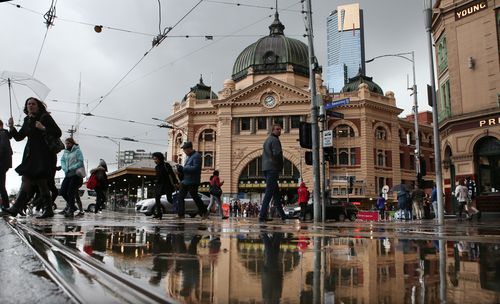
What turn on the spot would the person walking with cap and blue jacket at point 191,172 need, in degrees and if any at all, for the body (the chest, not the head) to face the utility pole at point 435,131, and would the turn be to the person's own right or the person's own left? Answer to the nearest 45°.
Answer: approximately 180°

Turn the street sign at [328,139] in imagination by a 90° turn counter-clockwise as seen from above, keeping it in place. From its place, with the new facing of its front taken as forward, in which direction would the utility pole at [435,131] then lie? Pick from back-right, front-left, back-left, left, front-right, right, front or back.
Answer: front-left

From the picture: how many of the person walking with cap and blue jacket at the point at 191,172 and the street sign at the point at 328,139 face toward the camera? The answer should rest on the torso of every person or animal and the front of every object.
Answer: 1

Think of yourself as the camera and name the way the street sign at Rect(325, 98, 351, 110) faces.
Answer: facing the viewer and to the left of the viewer

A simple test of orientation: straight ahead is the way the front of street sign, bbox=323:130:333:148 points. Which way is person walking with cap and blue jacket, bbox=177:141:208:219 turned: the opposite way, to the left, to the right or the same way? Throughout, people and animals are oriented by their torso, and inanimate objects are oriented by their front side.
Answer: to the right

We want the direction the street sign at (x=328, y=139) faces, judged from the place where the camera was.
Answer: facing the viewer

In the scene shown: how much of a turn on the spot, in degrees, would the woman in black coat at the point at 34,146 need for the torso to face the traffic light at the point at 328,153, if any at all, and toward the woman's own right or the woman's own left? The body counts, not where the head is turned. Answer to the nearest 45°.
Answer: approximately 135° to the woman's own left

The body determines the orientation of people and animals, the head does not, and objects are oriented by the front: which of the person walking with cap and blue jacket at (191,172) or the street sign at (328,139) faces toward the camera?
the street sign

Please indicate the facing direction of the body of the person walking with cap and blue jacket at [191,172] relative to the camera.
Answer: to the viewer's left

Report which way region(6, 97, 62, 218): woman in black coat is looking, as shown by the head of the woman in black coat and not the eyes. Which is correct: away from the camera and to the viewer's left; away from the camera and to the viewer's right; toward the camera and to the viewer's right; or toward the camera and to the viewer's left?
toward the camera and to the viewer's left

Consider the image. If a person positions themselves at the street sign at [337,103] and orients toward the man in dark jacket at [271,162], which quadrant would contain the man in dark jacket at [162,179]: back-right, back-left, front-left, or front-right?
front-right

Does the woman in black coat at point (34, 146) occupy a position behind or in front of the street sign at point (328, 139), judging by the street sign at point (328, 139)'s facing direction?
in front
